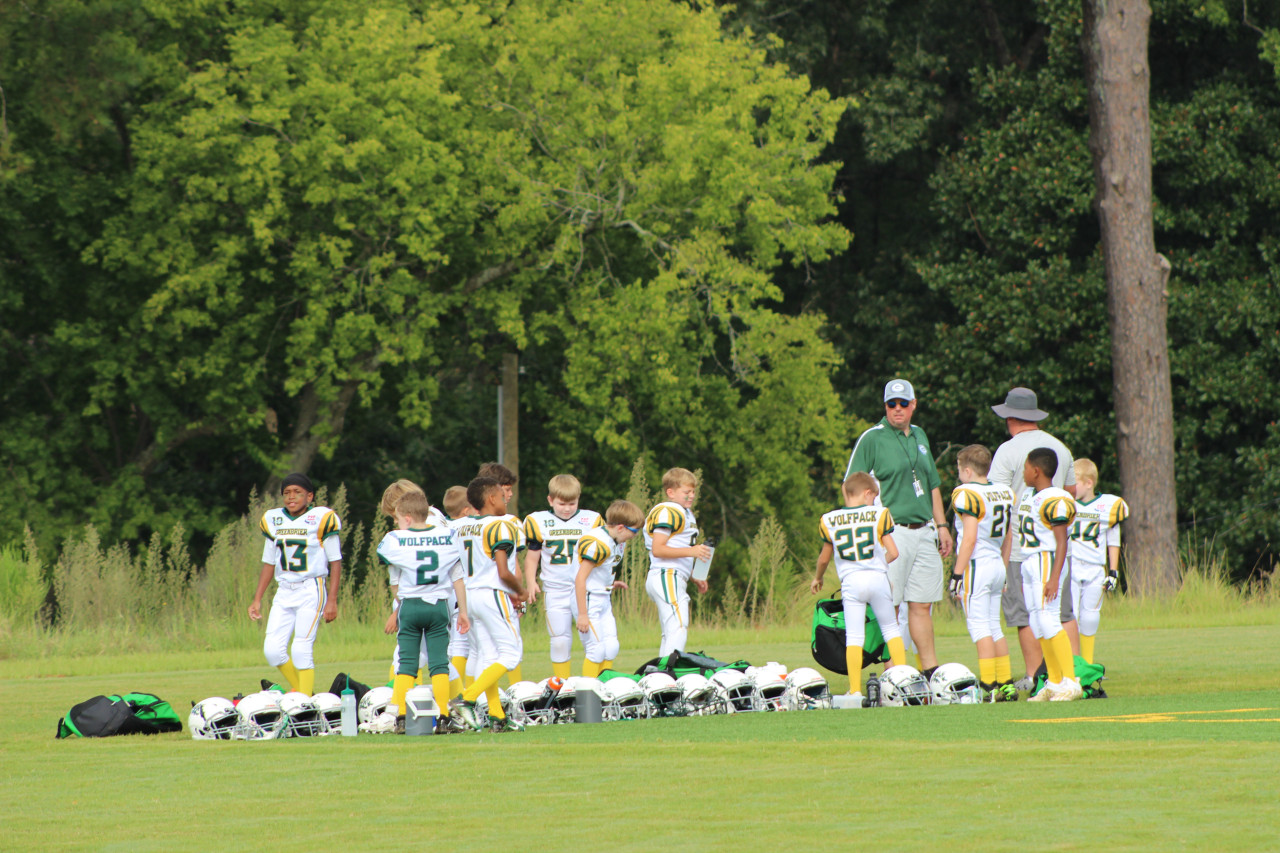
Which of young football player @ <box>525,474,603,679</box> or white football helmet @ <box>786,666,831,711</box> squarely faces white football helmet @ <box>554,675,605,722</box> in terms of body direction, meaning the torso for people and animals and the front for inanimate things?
the young football player

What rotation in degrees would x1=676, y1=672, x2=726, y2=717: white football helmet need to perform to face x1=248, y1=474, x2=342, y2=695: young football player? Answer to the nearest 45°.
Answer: approximately 135° to its right

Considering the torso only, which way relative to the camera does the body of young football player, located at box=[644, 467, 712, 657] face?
to the viewer's right

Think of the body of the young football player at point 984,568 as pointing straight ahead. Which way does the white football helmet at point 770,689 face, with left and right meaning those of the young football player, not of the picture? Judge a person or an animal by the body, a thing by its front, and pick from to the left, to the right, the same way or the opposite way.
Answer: the opposite way

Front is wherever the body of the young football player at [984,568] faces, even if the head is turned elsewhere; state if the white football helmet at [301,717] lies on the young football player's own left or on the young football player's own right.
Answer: on the young football player's own left

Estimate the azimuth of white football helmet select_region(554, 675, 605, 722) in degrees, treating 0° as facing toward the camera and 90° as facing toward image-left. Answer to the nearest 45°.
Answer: approximately 45°

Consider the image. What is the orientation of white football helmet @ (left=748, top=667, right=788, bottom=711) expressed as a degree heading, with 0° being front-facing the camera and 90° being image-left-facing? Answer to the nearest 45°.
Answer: approximately 315°

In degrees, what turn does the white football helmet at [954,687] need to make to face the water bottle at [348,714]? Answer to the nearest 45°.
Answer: approximately 135° to its right

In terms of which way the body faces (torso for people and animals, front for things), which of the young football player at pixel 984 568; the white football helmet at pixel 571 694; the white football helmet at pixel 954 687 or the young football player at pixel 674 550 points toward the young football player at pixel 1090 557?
the young football player at pixel 674 550

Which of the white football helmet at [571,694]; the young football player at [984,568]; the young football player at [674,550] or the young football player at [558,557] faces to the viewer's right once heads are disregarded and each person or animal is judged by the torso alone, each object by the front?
the young football player at [674,550]

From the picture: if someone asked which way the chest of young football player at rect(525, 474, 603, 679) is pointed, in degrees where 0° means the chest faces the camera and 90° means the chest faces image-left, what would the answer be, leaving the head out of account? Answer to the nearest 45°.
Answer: approximately 0°
